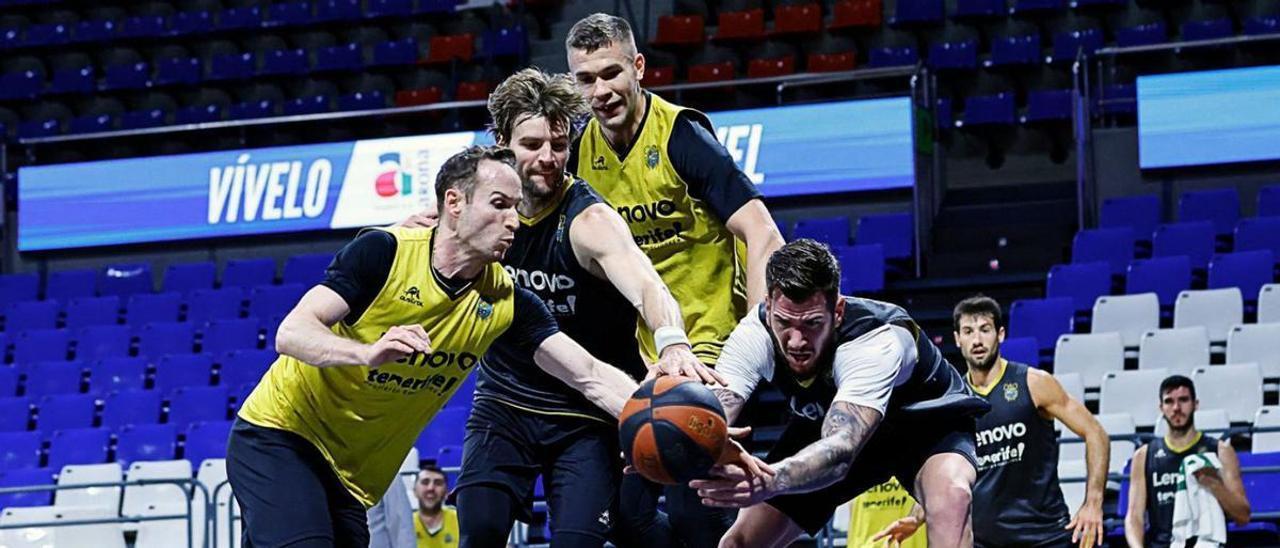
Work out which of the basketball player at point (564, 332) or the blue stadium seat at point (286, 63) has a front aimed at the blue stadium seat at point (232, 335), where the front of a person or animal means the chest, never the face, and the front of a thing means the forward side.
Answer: the blue stadium seat at point (286, 63)

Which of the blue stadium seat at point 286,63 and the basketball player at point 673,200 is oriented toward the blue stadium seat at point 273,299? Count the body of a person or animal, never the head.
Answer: the blue stadium seat at point 286,63

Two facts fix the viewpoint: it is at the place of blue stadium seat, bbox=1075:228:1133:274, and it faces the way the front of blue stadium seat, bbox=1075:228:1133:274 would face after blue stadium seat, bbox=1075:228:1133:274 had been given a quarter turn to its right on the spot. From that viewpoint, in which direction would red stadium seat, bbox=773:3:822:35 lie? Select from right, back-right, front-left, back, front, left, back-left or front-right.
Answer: front

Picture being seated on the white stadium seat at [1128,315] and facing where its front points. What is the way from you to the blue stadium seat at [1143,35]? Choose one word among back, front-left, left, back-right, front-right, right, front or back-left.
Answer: back

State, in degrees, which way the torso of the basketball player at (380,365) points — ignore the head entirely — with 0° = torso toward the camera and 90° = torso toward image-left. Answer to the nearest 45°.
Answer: approximately 315°
